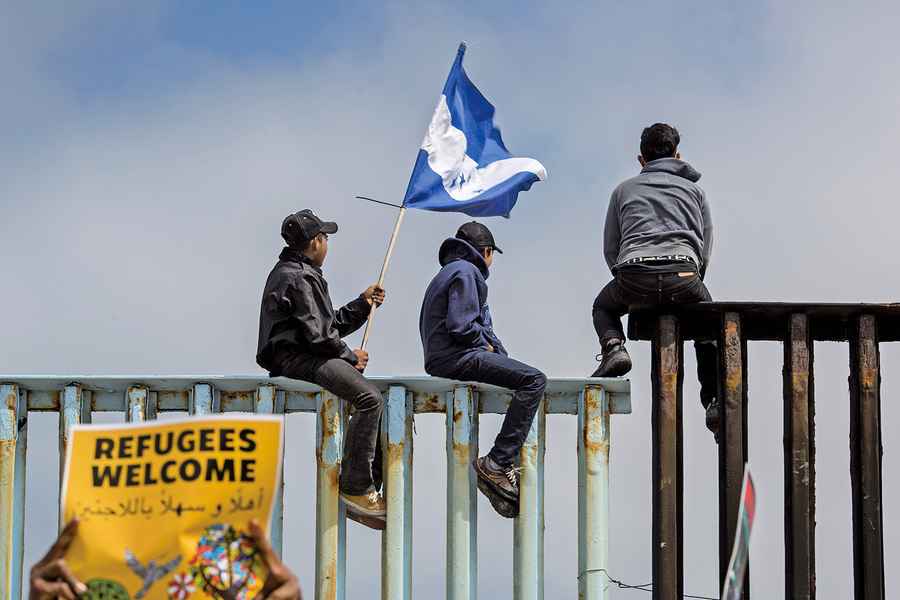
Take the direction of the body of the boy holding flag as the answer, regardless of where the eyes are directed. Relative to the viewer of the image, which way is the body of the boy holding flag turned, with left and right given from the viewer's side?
facing to the right of the viewer

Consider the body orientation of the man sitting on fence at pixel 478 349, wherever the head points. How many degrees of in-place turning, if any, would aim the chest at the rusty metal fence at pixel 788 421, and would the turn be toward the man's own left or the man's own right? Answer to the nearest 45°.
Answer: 0° — they already face it

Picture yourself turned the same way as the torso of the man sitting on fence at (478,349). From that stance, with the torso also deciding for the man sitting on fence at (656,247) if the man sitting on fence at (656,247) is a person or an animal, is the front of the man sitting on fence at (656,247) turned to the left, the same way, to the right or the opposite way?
to the left

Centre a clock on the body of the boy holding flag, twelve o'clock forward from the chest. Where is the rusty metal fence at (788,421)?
The rusty metal fence is roughly at 12 o'clock from the boy holding flag.

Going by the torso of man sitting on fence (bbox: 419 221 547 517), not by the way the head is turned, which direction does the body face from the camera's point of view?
to the viewer's right

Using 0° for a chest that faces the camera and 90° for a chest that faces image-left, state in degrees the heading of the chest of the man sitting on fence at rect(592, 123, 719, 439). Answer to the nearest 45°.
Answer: approximately 180°

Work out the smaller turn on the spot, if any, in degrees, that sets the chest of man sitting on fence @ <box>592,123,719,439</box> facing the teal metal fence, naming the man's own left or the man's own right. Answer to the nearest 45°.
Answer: approximately 90° to the man's own left

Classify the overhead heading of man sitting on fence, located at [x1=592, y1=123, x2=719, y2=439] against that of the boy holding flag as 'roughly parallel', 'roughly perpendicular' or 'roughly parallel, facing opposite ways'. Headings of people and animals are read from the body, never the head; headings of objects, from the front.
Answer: roughly perpendicular

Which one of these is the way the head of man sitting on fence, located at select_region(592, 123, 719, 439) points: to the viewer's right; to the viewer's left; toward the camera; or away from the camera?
away from the camera

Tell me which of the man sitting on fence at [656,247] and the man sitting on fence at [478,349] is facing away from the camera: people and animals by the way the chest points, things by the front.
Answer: the man sitting on fence at [656,247]

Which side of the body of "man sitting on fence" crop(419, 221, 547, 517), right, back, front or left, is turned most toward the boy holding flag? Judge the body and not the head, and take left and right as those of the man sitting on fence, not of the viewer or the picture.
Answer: back

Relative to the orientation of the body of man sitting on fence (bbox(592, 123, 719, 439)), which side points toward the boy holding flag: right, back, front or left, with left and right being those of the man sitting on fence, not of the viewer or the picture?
left
